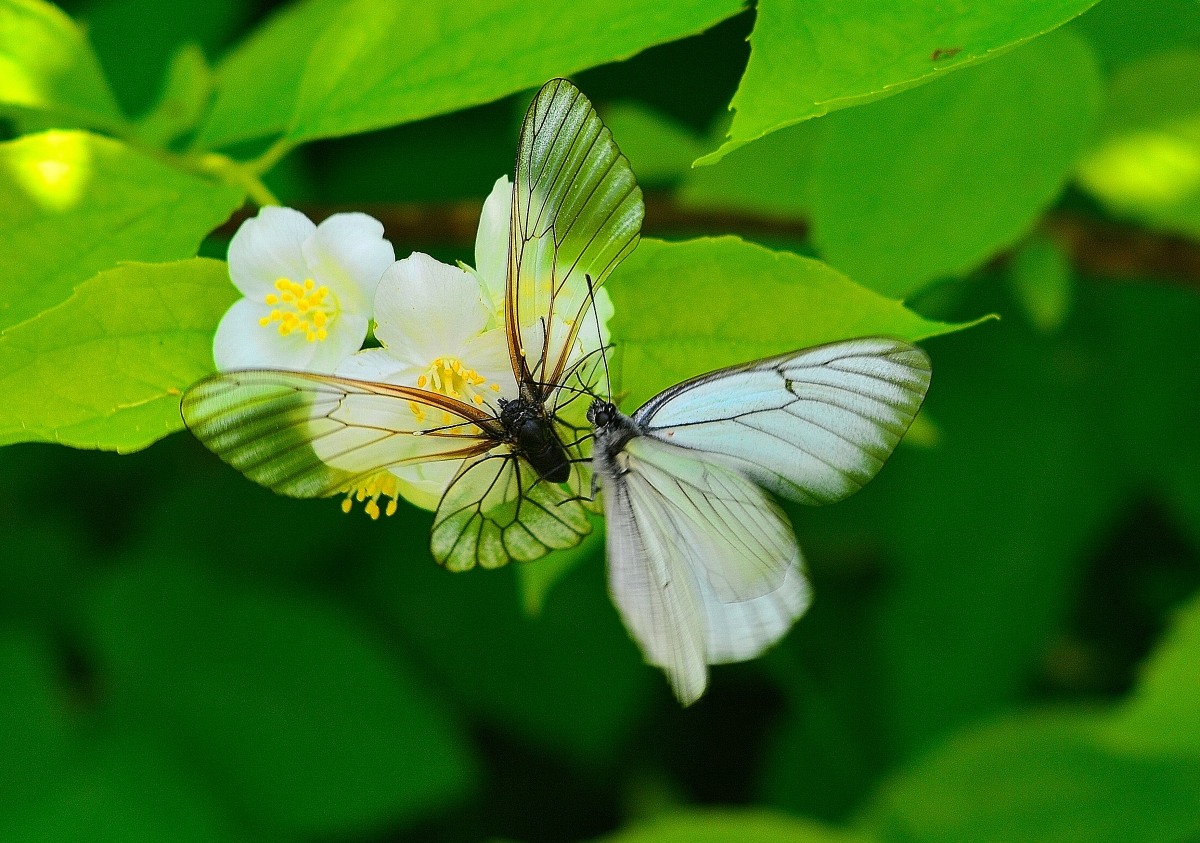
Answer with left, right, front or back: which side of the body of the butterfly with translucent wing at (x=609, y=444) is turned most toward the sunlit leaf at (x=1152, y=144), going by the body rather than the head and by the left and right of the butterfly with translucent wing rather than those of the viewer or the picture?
right

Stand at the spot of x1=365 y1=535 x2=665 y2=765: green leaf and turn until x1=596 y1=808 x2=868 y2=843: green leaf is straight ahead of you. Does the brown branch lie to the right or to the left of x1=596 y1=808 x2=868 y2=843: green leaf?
left

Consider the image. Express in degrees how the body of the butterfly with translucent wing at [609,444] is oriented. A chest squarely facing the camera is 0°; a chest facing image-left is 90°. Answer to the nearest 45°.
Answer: approximately 135°

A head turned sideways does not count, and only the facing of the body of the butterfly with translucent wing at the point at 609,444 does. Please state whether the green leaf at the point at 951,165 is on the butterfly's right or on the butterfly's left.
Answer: on the butterfly's right

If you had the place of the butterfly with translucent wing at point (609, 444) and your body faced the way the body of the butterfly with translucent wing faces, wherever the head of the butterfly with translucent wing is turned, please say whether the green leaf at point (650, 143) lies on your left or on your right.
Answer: on your right

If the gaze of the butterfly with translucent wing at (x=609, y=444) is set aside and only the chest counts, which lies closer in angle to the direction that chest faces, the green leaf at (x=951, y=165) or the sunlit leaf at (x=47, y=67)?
the sunlit leaf
